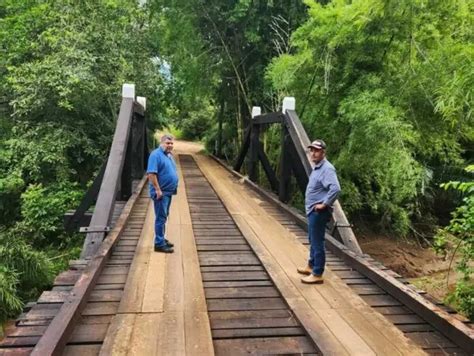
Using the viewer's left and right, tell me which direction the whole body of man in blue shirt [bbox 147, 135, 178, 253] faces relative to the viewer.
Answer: facing to the right of the viewer

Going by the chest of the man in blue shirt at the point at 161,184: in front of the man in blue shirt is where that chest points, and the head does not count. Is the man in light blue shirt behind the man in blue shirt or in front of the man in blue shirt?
in front

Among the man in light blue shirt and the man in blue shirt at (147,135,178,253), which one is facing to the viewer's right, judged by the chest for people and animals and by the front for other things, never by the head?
the man in blue shirt
